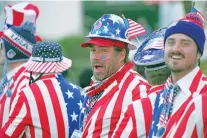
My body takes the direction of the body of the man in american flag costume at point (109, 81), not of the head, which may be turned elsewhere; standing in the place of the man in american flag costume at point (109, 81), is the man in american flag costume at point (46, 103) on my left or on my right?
on my right

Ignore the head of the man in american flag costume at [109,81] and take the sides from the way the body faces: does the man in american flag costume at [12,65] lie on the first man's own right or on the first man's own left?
on the first man's own right

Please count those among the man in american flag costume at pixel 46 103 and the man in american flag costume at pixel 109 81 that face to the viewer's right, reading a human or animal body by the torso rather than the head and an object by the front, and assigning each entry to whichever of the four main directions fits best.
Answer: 0

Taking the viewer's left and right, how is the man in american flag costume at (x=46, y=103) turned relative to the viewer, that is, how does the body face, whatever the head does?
facing away from the viewer and to the left of the viewer

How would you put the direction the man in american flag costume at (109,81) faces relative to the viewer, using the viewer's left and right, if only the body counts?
facing the viewer and to the left of the viewer

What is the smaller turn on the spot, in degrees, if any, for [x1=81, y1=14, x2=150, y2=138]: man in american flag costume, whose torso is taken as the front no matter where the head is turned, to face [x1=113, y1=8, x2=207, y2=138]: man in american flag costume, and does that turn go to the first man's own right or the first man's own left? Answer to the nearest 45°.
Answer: approximately 90° to the first man's own left

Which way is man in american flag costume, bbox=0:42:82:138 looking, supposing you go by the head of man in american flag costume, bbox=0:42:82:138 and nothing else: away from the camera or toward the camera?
away from the camera

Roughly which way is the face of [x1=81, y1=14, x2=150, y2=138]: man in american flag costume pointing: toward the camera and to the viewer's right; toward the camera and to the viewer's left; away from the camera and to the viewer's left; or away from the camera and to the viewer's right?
toward the camera and to the viewer's left

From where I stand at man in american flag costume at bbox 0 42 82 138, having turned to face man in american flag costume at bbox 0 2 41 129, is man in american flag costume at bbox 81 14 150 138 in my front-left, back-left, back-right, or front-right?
back-right
